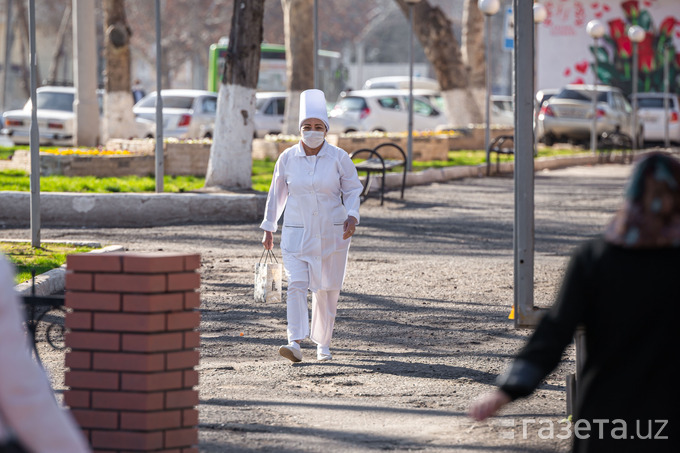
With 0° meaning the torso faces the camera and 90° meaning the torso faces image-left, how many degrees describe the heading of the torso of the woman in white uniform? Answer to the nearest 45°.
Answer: approximately 0°

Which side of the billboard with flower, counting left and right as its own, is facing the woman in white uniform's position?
front

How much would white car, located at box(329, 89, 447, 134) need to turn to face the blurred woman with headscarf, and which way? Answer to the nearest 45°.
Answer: approximately 135° to its right

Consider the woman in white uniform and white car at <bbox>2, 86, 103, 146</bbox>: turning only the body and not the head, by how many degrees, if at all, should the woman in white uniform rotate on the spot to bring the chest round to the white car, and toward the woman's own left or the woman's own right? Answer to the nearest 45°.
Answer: approximately 180°

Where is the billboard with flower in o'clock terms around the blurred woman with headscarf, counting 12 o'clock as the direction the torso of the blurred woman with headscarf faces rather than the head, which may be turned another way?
The billboard with flower is roughly at 12 o'clock from the blurred woman with headscarf.

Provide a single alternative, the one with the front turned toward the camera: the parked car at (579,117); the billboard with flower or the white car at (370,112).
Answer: the billboard with flower

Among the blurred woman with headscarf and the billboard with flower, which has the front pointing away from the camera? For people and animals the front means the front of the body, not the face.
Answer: the blurred woman with headscarf

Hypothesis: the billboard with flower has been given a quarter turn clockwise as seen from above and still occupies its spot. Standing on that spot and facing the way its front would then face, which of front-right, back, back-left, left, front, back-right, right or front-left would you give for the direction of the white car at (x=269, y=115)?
front-left

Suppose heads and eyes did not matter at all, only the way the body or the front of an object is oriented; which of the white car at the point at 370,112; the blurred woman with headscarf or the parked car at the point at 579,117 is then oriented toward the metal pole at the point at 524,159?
the blurred woman with headscarf

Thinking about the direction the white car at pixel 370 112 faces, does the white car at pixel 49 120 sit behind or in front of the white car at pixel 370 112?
behind

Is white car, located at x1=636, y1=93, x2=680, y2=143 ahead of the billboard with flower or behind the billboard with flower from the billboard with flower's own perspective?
ahead

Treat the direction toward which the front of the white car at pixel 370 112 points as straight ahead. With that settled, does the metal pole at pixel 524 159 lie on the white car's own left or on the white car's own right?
on the white car's own right

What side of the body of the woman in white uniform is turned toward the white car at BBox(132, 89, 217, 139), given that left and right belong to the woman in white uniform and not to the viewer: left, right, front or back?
back

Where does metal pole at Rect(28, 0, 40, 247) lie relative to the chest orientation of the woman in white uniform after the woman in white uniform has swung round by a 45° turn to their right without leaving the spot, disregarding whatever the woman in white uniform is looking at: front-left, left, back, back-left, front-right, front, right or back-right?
right
